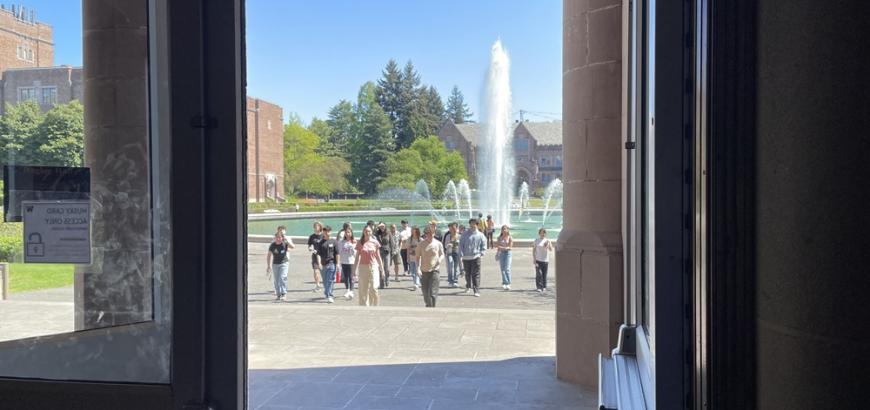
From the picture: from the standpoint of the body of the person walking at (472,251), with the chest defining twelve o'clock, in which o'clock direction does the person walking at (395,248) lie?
the person walking at (395,248) is roughly at 5 o'clock from the person walking at (472,251).

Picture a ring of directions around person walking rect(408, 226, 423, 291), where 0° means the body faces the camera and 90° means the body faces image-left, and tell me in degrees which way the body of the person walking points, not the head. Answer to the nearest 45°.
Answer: approximately 0°

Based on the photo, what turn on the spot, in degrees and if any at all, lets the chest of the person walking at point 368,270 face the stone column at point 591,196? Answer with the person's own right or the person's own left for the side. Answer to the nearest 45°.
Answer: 0° — they already face it

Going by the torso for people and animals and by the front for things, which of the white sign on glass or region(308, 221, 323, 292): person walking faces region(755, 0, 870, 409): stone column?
the person walking

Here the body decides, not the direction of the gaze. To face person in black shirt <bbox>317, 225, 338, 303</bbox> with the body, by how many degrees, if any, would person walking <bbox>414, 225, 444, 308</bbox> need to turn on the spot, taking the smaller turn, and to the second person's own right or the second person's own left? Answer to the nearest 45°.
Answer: approximately 135° to the second person's own right
